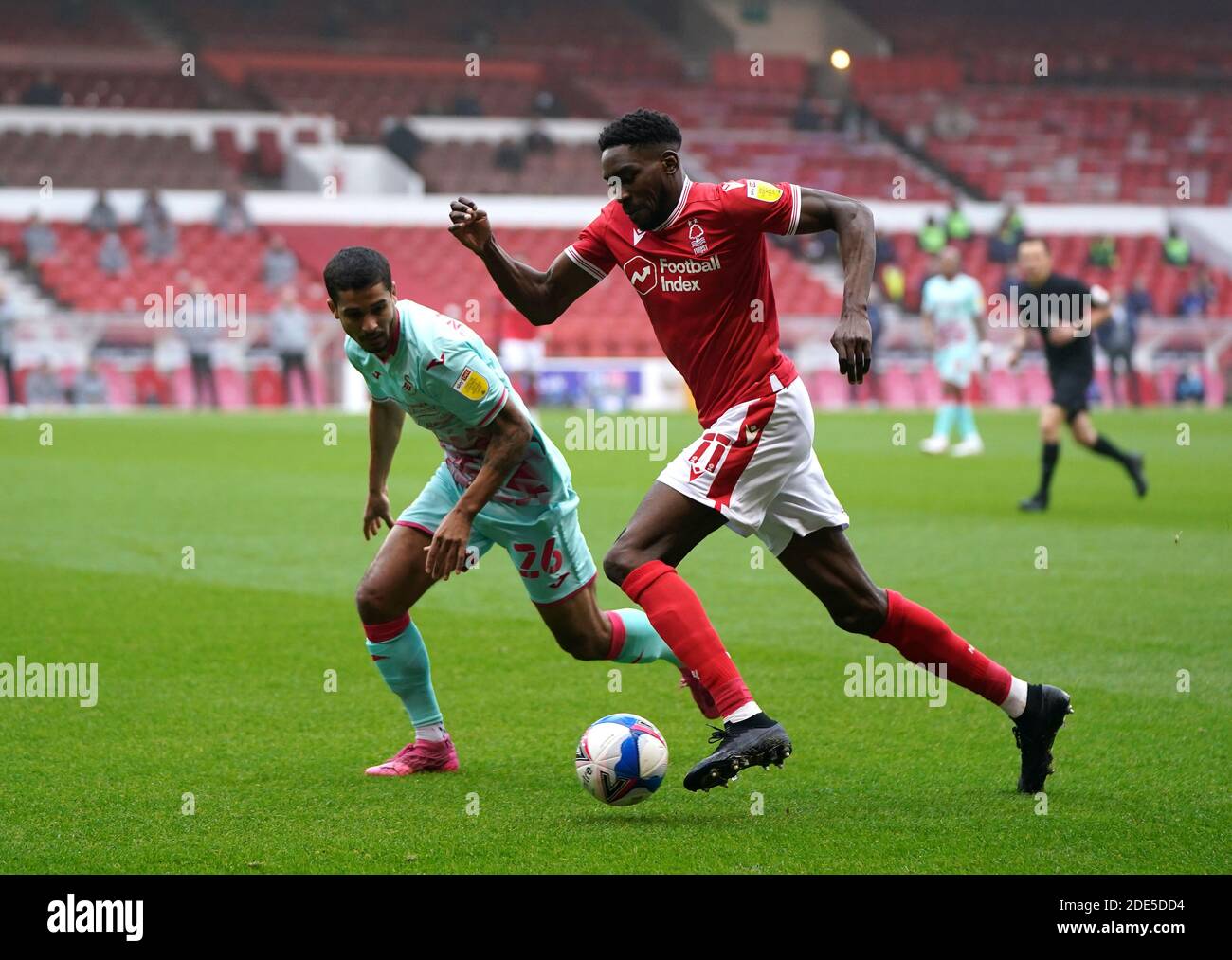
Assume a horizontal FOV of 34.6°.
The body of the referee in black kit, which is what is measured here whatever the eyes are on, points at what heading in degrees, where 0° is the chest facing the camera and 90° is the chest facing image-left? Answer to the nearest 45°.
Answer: approximately 45°
